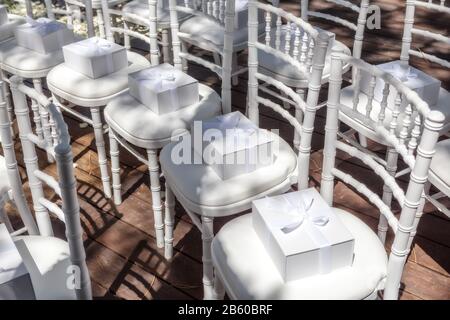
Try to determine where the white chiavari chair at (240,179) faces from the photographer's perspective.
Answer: facing the viewer and to the left of the viewer

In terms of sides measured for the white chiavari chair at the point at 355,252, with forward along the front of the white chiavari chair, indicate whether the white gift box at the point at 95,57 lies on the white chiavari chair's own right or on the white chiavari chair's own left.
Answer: on the white chiavari chair's own right

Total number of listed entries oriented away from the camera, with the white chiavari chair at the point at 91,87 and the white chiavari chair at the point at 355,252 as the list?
0

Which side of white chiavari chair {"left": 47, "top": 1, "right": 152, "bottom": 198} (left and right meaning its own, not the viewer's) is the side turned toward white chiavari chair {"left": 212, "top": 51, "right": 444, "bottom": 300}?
left

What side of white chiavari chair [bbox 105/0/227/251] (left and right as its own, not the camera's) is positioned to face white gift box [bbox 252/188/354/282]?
left

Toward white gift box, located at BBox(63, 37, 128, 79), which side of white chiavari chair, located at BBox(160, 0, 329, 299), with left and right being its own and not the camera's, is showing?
right

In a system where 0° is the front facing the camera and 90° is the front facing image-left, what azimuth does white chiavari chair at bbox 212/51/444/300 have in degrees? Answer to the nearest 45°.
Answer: approximately 45°
